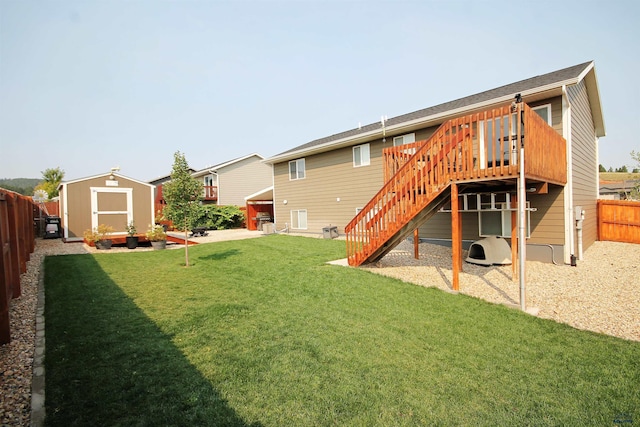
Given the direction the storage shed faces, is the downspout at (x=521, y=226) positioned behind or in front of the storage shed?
in front

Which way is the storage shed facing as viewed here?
toward the camera

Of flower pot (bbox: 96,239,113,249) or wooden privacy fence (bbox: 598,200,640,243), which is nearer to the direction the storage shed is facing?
the flower pot

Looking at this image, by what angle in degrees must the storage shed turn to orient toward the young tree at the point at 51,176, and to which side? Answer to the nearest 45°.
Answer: approximately 180°

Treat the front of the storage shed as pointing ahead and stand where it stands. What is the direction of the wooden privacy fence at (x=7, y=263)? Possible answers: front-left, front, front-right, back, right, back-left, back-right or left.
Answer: front

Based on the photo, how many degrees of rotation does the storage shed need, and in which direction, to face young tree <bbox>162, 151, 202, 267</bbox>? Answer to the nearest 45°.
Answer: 0° — it already faces it

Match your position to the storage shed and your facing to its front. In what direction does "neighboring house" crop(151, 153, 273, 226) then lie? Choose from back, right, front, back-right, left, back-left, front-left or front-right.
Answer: back-left

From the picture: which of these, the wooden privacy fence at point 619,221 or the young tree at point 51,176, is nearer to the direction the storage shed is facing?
the wooden privacy fence

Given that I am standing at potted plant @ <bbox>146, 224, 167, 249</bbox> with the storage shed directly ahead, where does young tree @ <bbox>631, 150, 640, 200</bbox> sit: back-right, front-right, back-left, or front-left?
back-right

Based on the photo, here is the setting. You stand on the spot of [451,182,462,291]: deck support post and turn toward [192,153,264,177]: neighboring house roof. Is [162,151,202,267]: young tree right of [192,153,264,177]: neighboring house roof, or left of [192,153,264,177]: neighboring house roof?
left

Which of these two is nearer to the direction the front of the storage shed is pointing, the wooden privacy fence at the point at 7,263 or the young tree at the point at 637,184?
the wooden privacy fence

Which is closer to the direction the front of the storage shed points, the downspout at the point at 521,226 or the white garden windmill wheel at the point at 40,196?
the downspout

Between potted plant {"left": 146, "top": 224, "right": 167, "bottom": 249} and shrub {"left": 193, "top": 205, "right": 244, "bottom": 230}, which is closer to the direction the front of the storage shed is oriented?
the potted plant

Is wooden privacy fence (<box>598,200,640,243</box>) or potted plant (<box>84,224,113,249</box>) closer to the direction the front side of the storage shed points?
the potted plant

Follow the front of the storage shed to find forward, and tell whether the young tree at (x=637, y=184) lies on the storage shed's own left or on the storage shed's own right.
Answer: on the storage shed's own left

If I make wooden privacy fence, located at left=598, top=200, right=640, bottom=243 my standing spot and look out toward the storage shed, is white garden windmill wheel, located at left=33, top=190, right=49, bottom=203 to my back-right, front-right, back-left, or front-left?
front-right

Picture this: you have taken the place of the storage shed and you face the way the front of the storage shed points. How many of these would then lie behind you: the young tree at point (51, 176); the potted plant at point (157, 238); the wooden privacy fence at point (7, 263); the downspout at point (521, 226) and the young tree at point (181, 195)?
1
